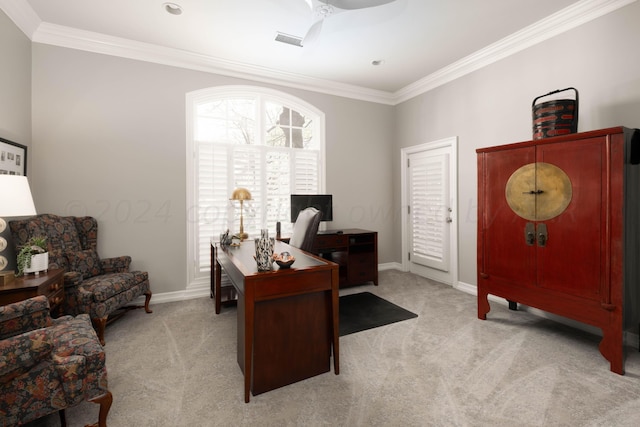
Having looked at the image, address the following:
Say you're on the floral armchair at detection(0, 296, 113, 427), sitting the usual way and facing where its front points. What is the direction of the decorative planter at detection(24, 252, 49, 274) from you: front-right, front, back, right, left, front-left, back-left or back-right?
front-left

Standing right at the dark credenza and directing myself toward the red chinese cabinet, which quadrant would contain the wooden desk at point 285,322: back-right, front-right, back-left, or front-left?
front-right

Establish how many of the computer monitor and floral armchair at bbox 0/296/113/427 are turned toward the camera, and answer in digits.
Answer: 1

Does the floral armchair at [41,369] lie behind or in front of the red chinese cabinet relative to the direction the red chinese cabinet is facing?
in front

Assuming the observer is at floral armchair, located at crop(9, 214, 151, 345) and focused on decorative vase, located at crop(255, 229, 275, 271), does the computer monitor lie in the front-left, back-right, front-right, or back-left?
front-left

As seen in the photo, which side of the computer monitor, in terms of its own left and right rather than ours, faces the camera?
front

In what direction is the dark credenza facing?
toward the camera

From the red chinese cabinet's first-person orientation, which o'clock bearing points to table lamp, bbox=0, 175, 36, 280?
The table lamp is roughly at 12 o'clock from the red chinese cabinet.

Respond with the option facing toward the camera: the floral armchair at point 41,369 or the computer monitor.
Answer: the computer monitor

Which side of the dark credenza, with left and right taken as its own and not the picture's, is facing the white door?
left

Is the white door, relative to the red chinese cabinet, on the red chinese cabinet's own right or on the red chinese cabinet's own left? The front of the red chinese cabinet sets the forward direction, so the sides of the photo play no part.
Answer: on the red chinese cabinet's own right

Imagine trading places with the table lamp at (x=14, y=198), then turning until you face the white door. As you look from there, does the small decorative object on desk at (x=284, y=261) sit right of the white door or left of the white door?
right

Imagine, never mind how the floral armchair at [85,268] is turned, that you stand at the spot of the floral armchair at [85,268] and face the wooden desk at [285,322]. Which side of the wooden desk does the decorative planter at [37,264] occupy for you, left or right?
right

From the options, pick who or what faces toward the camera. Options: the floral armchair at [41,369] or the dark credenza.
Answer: the dark credenza

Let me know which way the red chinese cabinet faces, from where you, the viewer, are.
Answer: facing the viewer and to the left of the viewer
